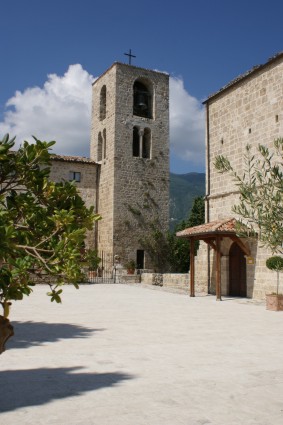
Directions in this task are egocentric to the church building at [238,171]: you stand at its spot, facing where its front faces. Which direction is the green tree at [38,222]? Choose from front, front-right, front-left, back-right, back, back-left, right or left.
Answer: front-left

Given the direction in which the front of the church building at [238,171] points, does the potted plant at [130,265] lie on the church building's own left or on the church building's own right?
on the church building's own right

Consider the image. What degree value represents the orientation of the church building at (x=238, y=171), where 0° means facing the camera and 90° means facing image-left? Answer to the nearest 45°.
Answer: approximately 45°

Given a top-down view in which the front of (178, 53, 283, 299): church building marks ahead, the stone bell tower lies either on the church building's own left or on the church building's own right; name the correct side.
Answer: on the church building's own right

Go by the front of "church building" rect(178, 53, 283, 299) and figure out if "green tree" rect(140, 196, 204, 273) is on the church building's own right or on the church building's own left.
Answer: on the church building's own right
